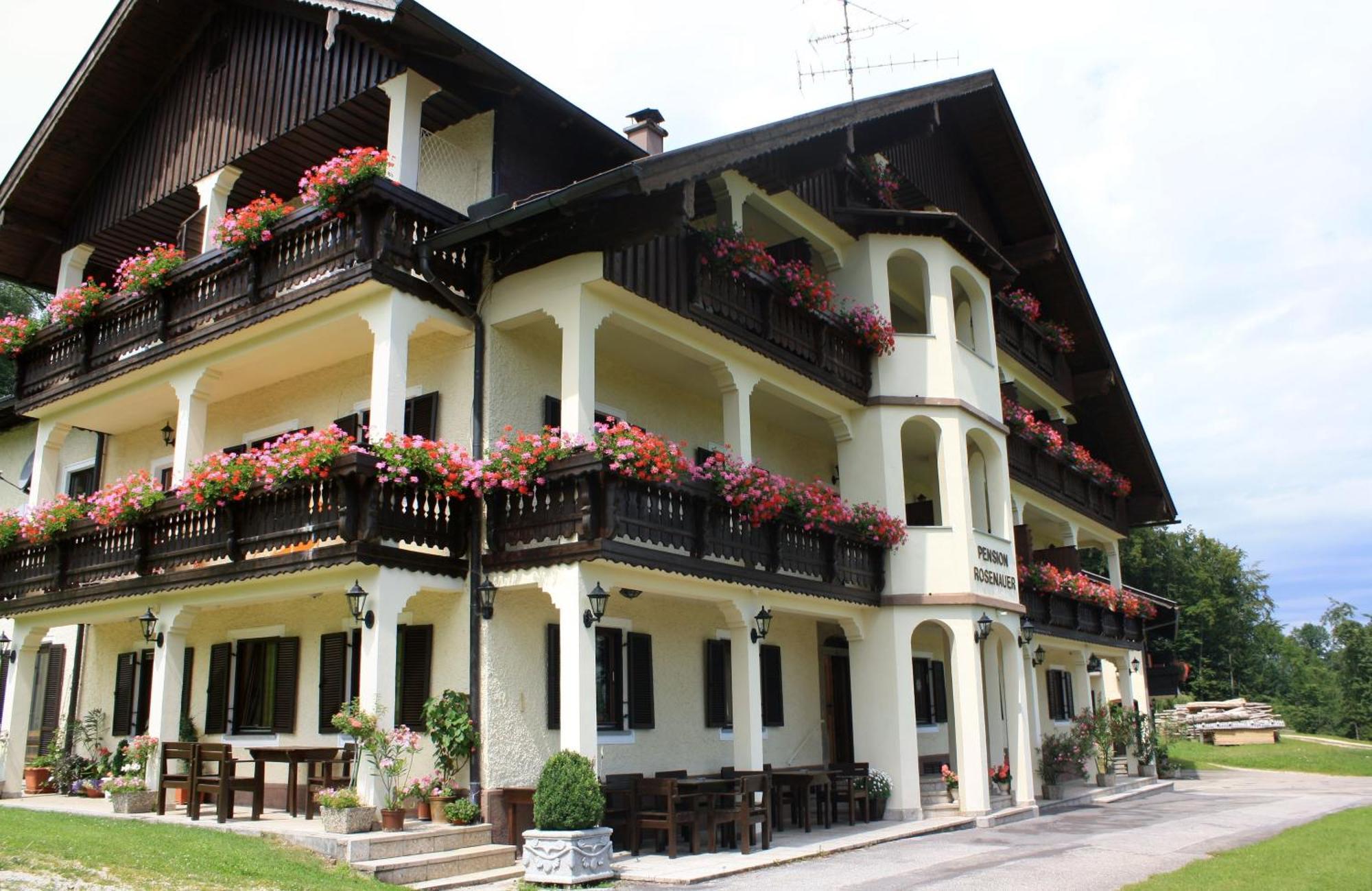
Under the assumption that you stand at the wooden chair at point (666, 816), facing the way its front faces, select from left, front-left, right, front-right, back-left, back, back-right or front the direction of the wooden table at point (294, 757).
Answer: back-left

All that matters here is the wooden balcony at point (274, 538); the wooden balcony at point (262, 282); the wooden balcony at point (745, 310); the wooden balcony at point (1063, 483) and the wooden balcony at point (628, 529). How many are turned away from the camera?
0

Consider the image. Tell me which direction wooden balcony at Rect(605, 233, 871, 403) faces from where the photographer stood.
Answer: facing the viewer and to the right of the viewer

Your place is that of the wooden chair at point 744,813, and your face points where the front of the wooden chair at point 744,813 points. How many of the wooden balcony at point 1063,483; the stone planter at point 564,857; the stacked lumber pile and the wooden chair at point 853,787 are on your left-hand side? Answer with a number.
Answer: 1

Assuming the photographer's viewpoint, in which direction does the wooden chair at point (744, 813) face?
facing away from the viewer and to the left of the viewer

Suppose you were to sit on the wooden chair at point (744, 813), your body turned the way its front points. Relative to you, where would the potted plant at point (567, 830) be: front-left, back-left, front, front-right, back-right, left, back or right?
left

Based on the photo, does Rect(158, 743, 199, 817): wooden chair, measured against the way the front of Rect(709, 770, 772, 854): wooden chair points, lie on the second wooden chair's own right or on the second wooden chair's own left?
on the second wooden chair's own left

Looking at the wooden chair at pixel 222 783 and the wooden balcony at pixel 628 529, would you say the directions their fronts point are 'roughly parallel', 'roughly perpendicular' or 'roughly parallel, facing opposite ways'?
roughly perpendicular

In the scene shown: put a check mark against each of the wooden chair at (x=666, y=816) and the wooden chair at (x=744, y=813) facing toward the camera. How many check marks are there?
0

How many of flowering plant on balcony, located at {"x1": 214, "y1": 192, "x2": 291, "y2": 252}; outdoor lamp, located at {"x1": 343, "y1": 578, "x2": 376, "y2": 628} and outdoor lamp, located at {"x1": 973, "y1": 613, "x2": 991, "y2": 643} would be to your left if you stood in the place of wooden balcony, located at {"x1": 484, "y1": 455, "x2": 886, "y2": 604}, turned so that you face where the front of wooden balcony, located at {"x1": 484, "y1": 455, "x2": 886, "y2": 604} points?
1

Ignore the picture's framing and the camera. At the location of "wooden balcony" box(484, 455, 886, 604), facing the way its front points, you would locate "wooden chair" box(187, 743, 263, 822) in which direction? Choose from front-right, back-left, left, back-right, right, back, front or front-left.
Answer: back-right

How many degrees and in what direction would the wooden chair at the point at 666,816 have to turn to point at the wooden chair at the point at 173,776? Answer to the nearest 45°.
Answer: approximately 135° to its left

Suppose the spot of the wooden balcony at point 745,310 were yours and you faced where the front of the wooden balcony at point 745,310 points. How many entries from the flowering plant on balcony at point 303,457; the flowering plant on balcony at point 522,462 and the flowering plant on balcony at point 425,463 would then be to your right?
3
